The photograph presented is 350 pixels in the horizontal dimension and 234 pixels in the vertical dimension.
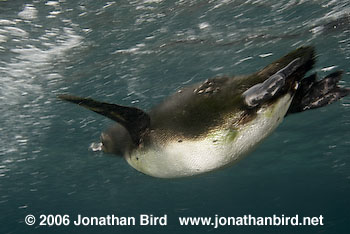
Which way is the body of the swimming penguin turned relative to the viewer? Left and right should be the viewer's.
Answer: facing to the left of the viewer
